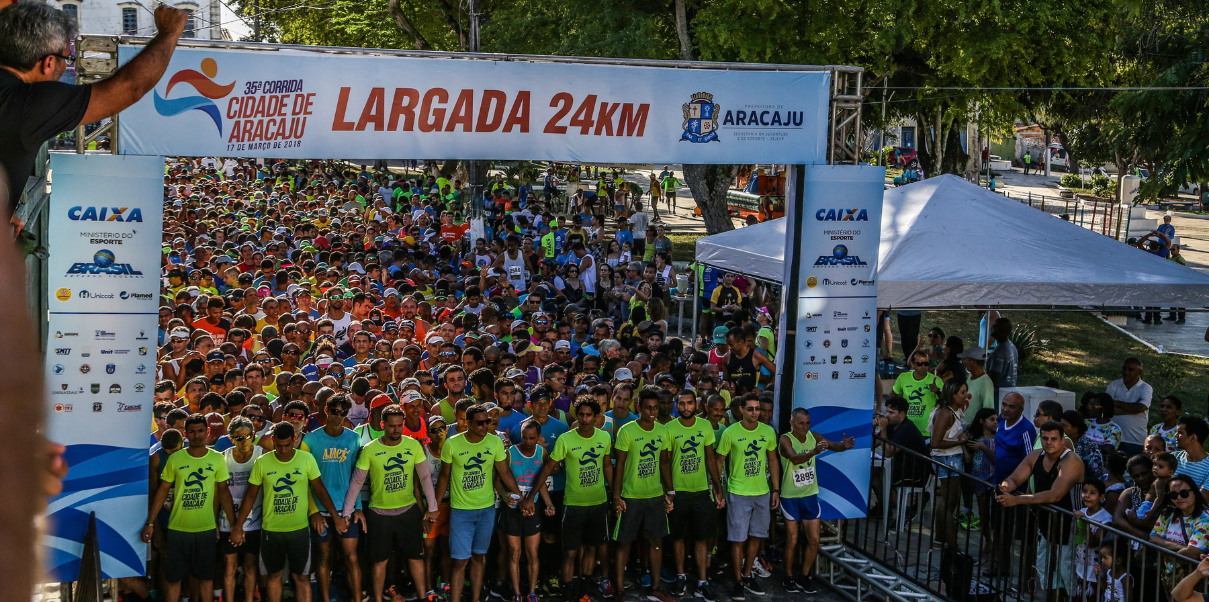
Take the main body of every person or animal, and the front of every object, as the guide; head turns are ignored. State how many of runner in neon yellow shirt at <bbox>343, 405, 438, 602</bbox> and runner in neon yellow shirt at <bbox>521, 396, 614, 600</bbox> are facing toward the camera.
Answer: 2

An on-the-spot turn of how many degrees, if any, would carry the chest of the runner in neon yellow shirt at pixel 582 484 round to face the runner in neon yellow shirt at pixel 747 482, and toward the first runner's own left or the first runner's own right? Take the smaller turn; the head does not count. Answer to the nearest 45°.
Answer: approximately 90° to the first runner's own left

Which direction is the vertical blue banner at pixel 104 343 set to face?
toward the camera

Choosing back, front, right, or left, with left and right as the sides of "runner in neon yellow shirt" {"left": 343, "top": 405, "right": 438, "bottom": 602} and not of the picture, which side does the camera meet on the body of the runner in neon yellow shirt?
front

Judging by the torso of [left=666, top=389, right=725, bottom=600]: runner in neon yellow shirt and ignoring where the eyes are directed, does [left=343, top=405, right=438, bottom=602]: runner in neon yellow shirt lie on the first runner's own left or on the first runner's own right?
on the first runner's own right

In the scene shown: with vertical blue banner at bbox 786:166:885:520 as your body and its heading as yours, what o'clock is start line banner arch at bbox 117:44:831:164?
The start line banner arch is roughly at 2 o'clock from the vertical blue banner.

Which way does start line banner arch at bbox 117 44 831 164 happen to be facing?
toward the camera

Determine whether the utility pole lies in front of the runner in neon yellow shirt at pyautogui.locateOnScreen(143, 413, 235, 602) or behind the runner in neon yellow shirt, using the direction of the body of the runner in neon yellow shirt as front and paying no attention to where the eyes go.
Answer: behind

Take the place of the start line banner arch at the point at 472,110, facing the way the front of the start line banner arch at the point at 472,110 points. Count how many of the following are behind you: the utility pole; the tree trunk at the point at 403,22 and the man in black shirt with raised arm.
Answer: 2

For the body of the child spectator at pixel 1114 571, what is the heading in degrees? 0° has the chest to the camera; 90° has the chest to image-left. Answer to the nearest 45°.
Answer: approximately 45°

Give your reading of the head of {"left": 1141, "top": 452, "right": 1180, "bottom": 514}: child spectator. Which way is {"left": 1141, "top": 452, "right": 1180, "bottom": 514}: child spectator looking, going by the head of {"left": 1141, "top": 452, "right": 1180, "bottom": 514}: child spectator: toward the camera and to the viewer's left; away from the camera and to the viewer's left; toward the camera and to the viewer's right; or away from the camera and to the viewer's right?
toward the camera and to the viewer's left

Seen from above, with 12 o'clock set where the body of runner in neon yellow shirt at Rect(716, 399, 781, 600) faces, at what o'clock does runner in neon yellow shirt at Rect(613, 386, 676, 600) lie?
runner in neon yellow shirt at Rect(613, 386, 676, 600) is roughly at 2 o'clock from runner in neon yellow shirt at Rect(716, 399, 781, 600).
